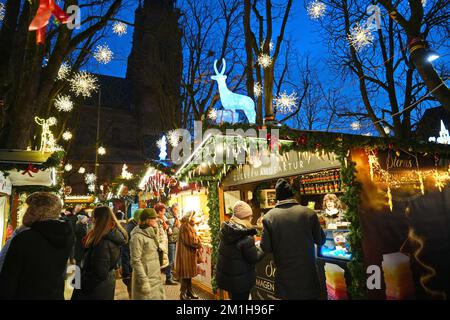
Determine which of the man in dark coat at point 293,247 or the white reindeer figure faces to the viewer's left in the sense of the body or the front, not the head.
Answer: the white reindeer figure

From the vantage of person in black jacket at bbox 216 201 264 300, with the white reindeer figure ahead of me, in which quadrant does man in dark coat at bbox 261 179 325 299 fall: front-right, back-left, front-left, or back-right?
back-right

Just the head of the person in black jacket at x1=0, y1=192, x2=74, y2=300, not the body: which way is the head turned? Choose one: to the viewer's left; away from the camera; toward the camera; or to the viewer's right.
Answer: away from the camera

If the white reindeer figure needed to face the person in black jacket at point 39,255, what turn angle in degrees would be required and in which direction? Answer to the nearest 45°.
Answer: approximately 90° to its left

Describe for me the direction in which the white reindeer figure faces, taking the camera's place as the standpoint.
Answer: facing to the left of the viewer

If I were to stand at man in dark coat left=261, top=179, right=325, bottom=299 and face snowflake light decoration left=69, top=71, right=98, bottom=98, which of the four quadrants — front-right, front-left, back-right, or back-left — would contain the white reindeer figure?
front-right

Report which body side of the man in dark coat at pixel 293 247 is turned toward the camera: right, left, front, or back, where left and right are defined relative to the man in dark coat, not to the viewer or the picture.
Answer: back

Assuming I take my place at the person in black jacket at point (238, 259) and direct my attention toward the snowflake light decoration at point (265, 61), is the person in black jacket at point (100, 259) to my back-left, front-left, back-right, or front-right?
back-left

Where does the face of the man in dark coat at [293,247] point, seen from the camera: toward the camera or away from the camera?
away from the camera

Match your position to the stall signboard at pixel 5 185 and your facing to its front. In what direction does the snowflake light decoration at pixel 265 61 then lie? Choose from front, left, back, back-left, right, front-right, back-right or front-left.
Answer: front-left

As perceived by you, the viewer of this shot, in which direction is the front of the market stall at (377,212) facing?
facing the viewer and to the left of the viewer

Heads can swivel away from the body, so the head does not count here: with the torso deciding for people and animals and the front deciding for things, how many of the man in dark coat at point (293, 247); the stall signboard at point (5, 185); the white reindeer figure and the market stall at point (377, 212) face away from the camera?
1

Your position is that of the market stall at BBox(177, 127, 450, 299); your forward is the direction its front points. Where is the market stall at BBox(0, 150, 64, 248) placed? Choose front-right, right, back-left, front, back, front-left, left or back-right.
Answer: front-right

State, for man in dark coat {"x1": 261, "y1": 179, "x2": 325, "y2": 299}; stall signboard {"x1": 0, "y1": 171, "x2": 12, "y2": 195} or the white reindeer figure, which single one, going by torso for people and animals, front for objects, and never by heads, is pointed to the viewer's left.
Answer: the white reindeer figure

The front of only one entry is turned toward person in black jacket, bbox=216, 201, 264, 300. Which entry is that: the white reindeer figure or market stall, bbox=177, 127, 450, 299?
the market stall

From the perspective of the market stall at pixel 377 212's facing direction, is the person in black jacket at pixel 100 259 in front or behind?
in front

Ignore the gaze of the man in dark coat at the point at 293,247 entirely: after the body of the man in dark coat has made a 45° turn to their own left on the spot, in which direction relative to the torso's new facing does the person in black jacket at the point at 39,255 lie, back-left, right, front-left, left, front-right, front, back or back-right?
left
